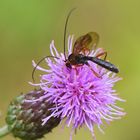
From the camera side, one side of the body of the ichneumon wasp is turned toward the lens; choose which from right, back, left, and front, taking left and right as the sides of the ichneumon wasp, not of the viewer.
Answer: left

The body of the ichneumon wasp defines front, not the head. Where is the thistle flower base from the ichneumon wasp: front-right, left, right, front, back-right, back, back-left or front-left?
front
